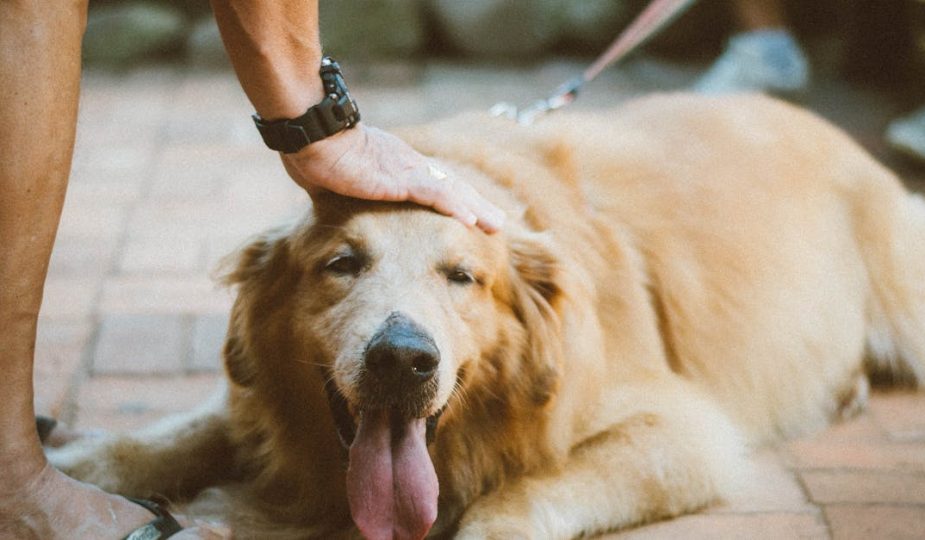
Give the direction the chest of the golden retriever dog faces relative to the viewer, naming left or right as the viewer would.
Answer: facing the viewer and to the left of the viewer
